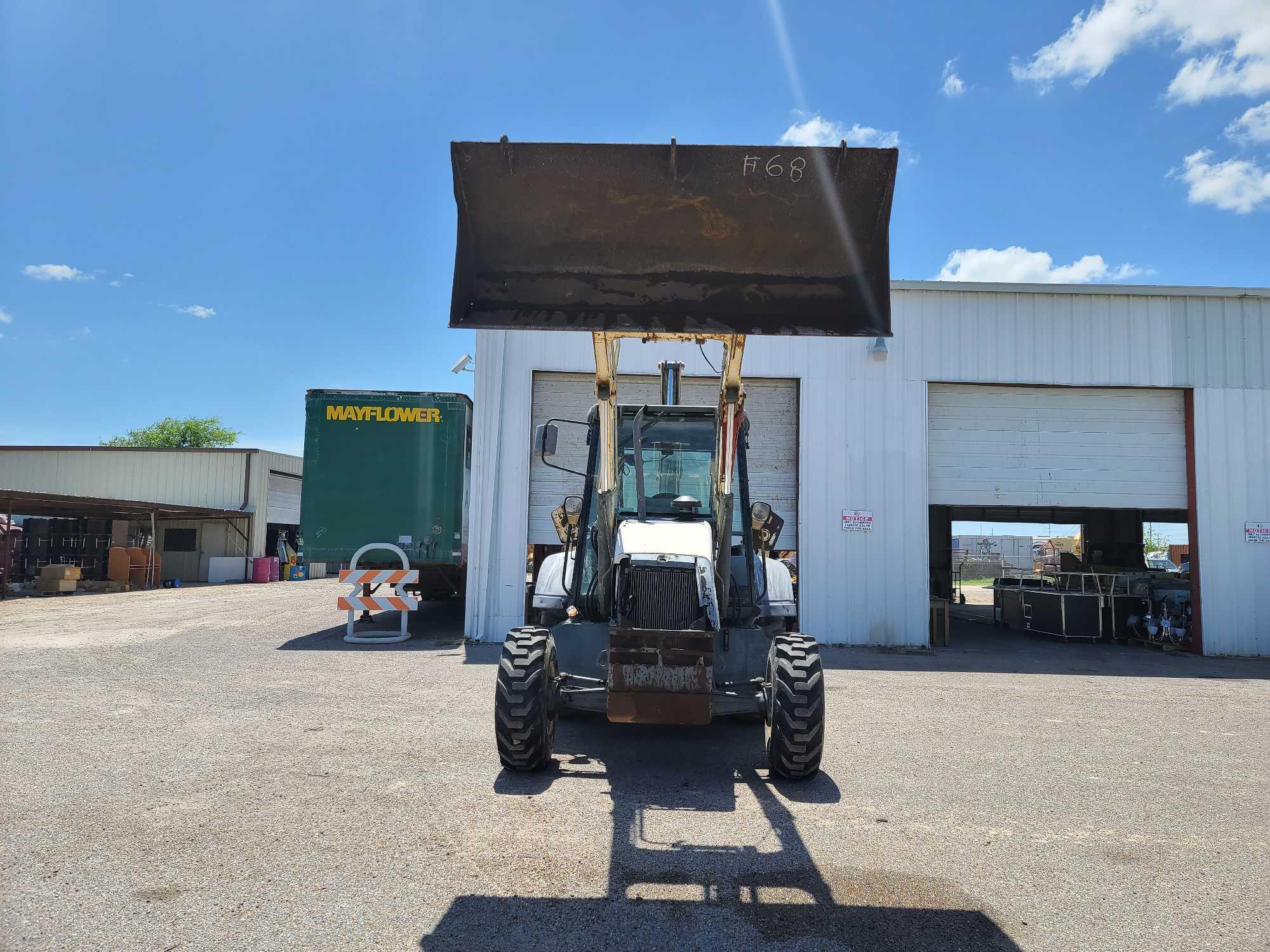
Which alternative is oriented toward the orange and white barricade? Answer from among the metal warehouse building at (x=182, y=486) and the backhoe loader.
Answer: the metal warehouse building

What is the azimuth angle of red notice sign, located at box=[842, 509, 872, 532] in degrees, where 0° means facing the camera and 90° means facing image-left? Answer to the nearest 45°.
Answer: approximately 0°

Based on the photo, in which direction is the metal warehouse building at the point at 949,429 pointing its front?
toward the camera

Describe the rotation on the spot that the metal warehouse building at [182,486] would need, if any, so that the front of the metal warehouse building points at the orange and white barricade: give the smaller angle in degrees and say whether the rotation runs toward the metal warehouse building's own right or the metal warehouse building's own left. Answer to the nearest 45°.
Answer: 0° — it already faces it

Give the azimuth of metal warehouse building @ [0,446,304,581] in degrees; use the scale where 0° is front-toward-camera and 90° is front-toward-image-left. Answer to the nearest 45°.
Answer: approximately 0°

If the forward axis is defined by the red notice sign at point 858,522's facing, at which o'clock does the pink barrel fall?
The pink barrel is roughly at 4 o'clock from the red notice sign.
